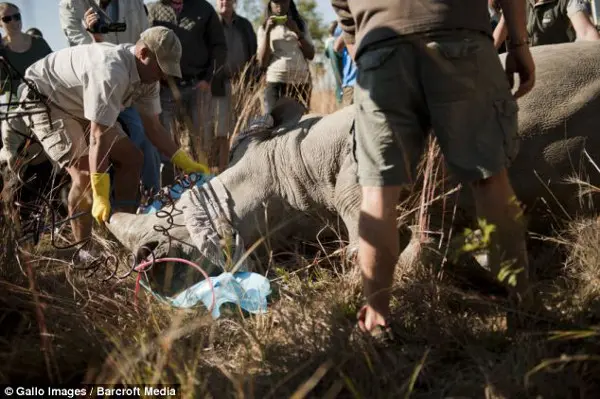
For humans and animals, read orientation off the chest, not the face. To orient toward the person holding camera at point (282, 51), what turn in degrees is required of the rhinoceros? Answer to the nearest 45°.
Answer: approximately 90° to its right

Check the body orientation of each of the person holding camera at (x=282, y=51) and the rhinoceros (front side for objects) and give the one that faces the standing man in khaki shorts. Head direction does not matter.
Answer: the person holding camera

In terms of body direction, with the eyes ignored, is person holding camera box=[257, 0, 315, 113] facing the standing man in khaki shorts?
yes

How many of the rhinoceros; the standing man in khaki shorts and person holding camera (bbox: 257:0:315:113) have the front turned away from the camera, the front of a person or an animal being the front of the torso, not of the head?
1

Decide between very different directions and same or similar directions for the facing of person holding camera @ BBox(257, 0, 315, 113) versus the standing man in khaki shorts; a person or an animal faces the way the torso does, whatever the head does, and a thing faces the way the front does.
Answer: very different directions

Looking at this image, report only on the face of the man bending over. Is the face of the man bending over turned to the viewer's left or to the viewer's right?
to the viewer's right

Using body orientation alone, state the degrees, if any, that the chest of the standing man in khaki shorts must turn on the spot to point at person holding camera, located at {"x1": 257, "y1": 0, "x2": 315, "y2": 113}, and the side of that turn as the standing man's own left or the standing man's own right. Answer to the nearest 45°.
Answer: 0° — they already face them

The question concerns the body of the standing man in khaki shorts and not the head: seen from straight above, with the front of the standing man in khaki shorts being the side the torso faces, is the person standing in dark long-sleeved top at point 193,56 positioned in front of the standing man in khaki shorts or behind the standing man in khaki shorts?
in front

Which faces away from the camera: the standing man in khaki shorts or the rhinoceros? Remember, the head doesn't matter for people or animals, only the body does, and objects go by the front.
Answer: the standing man in khaki shorts

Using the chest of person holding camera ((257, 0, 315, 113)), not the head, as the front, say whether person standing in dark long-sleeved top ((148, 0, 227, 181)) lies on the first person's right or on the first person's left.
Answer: on the first person's right

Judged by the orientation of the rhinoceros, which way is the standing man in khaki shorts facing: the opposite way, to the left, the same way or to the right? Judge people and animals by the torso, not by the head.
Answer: to the right

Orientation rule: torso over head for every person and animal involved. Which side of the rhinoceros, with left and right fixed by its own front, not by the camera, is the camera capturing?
left

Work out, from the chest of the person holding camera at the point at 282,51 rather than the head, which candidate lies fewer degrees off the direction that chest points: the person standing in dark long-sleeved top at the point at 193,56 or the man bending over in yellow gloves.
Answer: the man bending over in yellow gloves

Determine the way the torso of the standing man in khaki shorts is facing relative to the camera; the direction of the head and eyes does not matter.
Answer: away from the camera
